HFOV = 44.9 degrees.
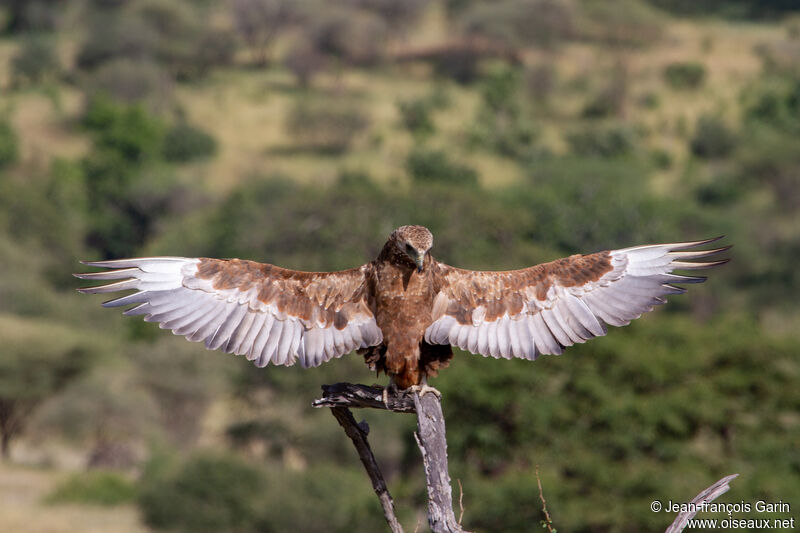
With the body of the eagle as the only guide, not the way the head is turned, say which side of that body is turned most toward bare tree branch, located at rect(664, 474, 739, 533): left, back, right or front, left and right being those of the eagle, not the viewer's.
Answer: left

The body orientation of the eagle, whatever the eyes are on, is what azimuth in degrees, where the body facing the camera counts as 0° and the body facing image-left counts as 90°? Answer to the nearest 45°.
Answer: approximately 0°
